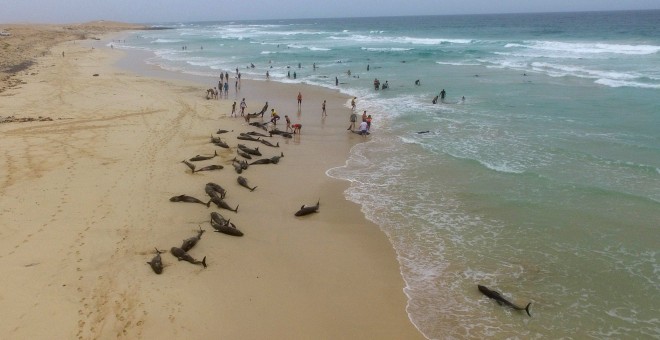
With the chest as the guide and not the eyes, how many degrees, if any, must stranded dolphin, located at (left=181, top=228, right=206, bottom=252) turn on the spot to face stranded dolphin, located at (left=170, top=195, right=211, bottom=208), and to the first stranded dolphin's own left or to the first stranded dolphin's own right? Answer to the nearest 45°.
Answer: approximately 135° to the first stranded dolphin's own right

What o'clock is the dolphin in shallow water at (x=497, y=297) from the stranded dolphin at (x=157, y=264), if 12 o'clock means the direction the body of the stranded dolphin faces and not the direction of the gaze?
The dolphin in shallow water is roughly at 10 o'clock from the stranded dolphin.

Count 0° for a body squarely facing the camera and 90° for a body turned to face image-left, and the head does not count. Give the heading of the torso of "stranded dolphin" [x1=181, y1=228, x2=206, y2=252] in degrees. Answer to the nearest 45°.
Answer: approximately 45°

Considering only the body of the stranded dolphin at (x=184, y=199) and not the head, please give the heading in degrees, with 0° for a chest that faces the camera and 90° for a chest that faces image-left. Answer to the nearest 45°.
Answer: approximately 90°

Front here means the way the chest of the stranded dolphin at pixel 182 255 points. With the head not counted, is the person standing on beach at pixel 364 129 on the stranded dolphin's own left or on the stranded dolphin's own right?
on the stranded dolphin's own right

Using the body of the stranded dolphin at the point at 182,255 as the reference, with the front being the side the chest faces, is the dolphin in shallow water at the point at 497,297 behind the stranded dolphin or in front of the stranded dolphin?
behind

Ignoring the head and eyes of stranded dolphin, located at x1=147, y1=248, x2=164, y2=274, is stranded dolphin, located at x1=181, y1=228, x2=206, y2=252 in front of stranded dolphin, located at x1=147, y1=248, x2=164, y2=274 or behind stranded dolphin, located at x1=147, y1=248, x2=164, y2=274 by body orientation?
behind

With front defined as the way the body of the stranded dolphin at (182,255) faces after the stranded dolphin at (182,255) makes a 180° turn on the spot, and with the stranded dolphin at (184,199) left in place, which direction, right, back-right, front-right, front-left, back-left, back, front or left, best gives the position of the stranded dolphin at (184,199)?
back-left

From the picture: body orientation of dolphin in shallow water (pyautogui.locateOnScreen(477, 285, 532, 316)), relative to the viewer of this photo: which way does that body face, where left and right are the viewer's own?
facing away from the viewer and to the left of the viewer

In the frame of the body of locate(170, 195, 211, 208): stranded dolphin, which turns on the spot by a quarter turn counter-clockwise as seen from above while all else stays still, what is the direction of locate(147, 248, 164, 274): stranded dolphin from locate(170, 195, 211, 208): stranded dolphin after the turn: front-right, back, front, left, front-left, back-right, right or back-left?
front

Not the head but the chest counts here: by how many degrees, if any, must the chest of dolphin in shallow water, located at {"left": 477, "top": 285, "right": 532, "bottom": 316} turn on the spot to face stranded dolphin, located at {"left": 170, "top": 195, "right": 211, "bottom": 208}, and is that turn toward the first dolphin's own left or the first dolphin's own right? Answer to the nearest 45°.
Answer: approximately 45° to the first dolphin's own left

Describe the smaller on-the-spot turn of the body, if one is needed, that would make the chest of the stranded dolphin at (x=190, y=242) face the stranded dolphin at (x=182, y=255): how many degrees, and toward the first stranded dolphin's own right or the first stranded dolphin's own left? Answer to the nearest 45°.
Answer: approximately 45° to the first stranded dolphin's own left

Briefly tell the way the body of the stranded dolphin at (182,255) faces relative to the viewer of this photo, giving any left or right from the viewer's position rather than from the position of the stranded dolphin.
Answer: facing away from the viewer and to the left of the viewer

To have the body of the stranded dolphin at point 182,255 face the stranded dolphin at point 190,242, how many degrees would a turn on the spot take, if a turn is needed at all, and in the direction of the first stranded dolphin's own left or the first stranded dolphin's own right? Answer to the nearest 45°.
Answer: approximately 45° to the first stranded dolphin's own right
